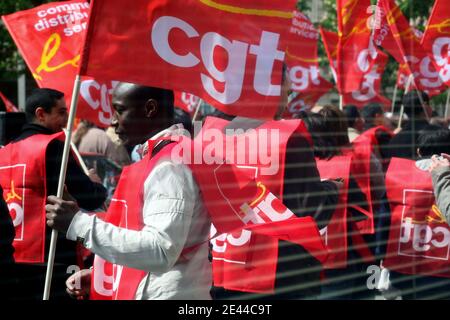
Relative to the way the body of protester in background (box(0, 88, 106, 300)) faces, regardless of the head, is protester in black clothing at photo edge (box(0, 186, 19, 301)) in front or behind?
behind

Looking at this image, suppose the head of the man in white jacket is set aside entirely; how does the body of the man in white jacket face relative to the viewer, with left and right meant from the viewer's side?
facing to the left of the viewer

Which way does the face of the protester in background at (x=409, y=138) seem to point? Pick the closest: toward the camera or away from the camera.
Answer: away from the camera

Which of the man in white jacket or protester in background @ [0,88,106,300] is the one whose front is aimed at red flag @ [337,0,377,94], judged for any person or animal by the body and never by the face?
the protester in background

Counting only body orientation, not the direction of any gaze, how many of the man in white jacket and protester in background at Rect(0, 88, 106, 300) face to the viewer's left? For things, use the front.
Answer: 1

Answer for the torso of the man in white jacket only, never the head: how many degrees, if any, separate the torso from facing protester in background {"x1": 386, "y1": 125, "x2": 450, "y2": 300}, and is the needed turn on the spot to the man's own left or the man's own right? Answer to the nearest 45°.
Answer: approximately 135° to the man's own right

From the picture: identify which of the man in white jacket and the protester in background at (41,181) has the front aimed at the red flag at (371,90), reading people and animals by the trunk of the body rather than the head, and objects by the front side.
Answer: the protester in background
